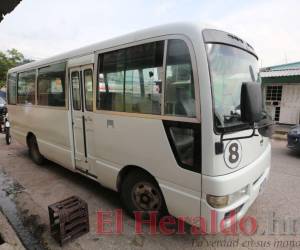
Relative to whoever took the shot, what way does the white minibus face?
facing the viewer and to the right of the viewer

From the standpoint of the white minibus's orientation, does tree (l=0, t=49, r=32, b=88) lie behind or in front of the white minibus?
behind
